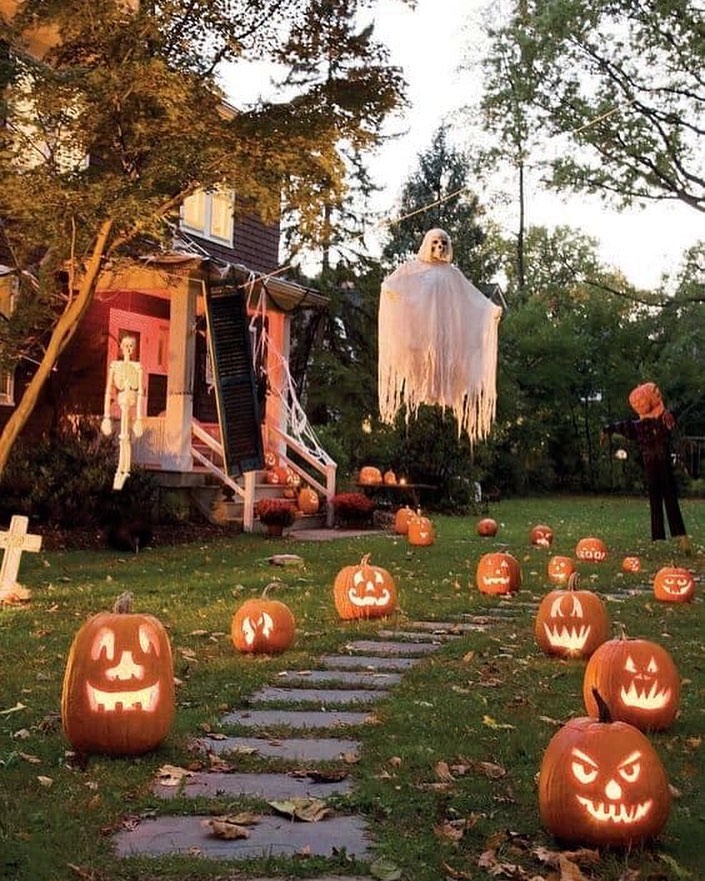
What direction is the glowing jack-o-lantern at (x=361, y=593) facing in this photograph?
toward the camera

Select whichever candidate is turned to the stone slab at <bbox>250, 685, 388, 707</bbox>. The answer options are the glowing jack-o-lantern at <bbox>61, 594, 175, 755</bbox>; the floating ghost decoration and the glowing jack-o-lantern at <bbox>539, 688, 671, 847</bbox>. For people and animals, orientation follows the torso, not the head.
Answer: the floating ghost decoration

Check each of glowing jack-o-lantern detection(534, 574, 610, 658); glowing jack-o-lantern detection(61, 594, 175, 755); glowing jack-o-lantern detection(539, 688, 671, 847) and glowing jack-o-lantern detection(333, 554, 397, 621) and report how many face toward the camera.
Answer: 4

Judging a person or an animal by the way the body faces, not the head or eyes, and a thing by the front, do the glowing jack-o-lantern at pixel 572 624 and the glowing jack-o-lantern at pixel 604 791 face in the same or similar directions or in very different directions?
same or similar directions

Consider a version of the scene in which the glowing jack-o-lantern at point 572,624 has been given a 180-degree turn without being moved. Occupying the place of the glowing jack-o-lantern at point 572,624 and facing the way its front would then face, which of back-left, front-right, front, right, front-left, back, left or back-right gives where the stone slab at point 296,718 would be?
back-left

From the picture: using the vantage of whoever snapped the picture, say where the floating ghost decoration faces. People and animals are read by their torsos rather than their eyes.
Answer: facing the viewer

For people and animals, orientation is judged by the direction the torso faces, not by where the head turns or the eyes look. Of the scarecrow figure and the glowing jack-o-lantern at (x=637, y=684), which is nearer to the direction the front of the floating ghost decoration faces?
the glowing jack-o-lantern

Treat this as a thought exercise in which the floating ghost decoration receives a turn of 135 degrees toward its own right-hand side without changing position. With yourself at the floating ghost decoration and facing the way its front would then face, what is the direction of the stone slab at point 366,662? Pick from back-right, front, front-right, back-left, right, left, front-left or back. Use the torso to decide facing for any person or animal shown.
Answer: back-left

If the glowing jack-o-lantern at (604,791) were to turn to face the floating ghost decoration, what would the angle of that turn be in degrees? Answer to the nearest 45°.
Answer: approximately 180°

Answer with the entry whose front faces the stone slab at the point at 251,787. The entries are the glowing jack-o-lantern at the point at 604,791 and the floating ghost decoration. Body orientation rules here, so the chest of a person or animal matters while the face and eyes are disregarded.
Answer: the floating ghost decoration

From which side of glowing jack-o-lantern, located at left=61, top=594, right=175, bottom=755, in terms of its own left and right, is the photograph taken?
front

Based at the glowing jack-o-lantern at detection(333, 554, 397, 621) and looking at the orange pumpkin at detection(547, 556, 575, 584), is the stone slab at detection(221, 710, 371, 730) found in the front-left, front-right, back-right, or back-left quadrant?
back-right
